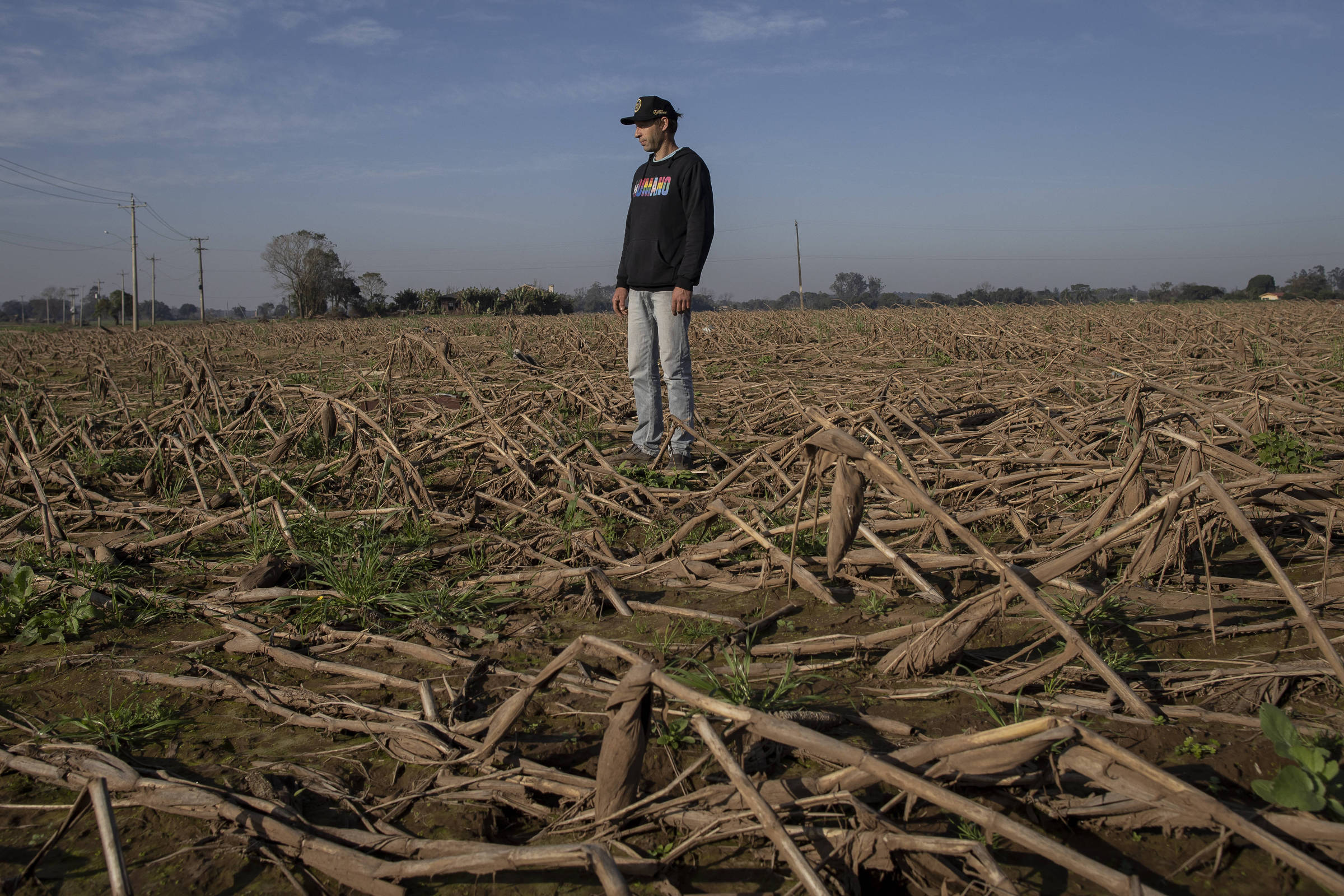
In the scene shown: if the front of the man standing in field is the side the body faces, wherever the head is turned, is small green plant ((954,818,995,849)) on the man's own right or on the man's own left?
on the man's own left

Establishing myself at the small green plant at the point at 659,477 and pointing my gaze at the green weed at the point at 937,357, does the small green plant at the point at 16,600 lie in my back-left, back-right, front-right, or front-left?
back-left

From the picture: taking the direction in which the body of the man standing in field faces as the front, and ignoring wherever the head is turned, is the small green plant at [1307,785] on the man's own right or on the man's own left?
on the man's own left

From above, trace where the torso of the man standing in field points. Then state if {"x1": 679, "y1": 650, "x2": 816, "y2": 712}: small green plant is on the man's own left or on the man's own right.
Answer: on the man's own left

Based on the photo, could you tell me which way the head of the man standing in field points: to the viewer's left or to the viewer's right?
to the viewer's left

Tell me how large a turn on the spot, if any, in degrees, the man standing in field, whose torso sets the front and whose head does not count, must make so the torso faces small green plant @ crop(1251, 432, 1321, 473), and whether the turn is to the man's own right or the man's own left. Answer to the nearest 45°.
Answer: approximately 90° to the man's own left

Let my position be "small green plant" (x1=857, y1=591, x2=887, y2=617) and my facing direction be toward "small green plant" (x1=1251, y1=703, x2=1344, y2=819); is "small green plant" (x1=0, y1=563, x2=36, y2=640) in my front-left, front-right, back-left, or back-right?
back-right

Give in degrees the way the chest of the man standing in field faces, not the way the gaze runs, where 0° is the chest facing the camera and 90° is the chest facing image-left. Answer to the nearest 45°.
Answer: approximately 45°
